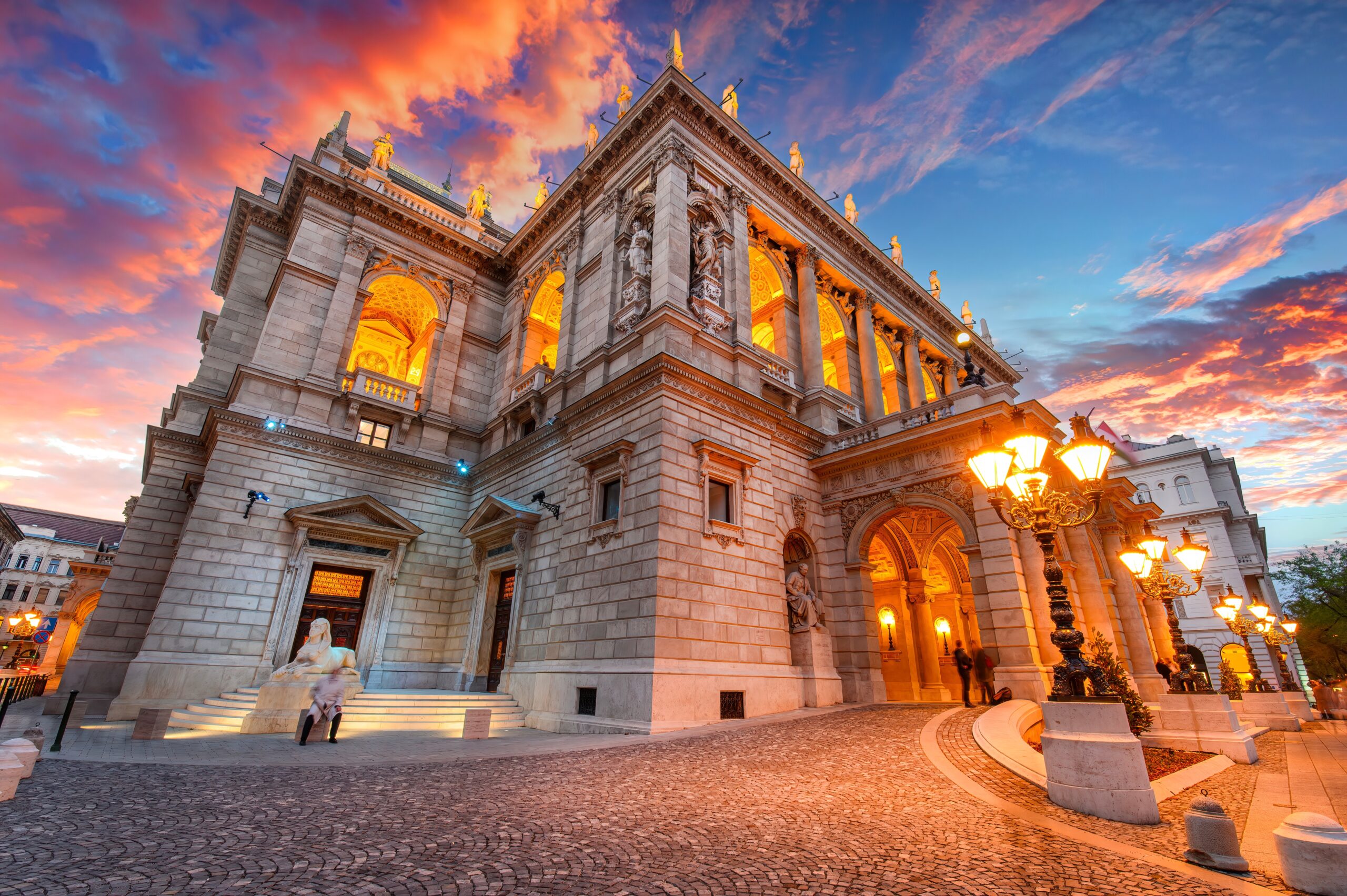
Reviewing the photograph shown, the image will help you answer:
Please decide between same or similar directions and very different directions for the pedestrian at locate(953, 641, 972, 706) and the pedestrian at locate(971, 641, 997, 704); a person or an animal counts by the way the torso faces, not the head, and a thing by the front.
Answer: very different directions

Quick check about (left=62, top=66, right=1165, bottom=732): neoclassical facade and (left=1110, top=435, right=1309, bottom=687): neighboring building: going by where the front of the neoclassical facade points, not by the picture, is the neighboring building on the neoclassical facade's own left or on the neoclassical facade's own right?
on the neoclassical facade's own left

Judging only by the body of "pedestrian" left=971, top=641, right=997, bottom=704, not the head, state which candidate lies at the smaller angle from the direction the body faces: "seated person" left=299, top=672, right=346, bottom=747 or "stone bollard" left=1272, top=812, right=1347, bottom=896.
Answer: the seated person

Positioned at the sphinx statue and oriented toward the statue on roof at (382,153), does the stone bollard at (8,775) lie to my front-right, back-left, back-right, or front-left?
back-left

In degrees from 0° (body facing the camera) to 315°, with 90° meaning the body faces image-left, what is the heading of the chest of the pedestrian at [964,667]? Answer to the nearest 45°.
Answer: approximately 270°

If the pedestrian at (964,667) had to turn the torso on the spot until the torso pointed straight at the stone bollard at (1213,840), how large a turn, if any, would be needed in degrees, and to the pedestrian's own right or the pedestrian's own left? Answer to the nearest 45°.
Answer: approximately 90° to the pedestrian's own right

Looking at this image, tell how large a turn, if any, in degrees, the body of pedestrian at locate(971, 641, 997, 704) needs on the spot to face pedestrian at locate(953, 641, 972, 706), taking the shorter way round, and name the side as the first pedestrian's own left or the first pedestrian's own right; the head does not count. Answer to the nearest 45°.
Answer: approximately 45° to the first pedestrian's own right

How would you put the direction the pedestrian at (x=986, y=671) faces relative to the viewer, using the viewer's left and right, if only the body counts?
facing to the left of the viewer

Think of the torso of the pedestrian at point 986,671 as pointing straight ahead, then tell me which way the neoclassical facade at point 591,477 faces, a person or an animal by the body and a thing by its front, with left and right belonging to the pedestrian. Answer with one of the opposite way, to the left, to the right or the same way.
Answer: the opposite way

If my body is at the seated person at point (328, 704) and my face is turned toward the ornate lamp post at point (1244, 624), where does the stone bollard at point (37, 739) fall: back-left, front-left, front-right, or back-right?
back-right

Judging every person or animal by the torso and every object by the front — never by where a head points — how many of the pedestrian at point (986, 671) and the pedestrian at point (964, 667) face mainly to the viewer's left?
1
